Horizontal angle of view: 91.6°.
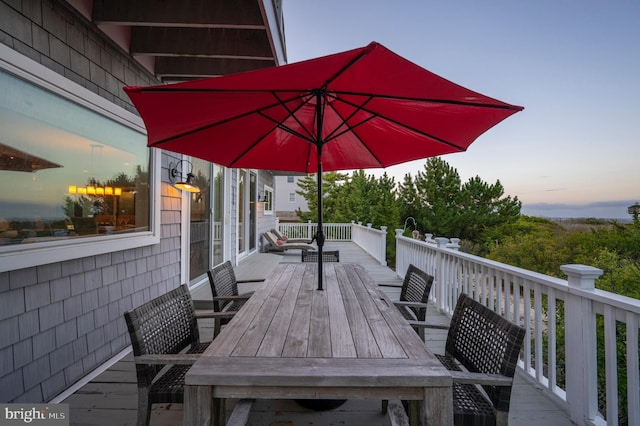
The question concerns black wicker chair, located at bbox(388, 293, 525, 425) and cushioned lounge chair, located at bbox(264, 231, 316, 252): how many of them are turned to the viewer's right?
1

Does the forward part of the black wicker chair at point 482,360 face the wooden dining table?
yes

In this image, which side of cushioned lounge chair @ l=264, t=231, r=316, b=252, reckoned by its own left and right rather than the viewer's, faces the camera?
right

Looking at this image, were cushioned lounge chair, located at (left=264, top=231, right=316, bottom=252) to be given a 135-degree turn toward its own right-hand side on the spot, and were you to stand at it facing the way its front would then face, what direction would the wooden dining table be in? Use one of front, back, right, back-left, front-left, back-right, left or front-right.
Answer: front-left

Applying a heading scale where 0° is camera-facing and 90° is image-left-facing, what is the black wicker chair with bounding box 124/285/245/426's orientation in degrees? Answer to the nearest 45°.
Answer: approximately 315°

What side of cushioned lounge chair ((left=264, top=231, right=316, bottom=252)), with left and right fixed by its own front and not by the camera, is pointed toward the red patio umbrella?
right

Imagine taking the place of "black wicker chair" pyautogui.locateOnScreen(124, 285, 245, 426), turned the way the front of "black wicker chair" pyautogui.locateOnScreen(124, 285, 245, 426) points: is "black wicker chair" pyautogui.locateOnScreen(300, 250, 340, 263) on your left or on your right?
on your left

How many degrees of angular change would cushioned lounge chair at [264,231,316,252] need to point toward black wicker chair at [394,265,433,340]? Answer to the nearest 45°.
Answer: approximately 90° to its right

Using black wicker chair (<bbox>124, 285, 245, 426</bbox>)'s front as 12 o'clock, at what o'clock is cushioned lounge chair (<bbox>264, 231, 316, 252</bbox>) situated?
The cushioned lounge chair is roughly at 8 o'clock from the black wicker chair.
